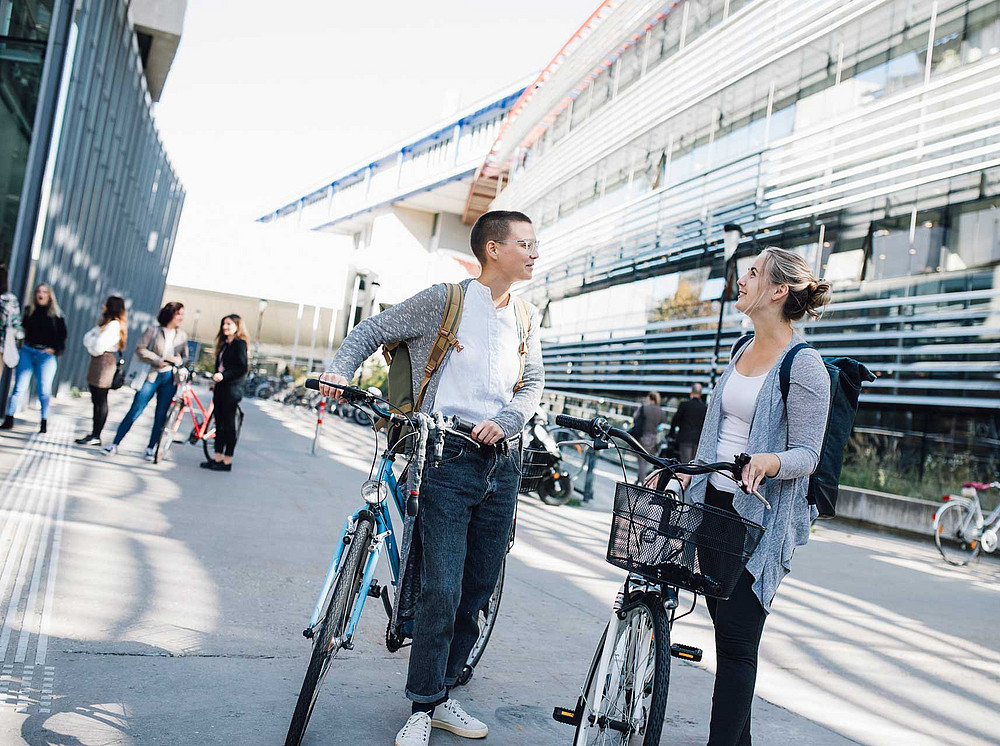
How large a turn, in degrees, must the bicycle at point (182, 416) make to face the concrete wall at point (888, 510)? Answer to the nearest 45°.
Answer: approximately 135° to its left

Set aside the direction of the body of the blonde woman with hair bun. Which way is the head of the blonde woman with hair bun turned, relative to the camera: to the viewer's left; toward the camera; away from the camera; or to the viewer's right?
to the viewer's left

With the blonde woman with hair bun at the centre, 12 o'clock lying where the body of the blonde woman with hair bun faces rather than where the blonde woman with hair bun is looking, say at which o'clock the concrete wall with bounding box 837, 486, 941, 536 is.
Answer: The concrete wall is roughly at 5 o'clock from the blonde woman with hair bun.

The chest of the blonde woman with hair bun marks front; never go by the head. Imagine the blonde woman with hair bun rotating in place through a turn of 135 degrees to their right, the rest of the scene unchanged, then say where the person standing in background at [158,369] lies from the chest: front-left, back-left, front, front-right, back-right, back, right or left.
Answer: front-left

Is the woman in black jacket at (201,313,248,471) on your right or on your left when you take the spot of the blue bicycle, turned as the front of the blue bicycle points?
on your right
